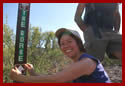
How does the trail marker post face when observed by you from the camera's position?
facing the viewer
